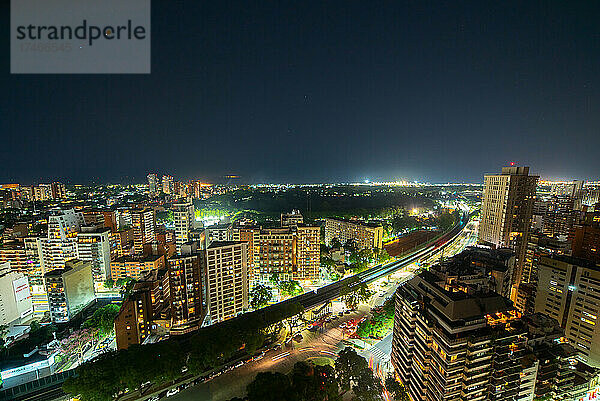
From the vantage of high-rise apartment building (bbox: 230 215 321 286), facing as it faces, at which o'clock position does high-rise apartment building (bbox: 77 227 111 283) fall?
high-rise apartment building (bbox: 77 227 111 283) is roughly at 3 o'clock from high-rise apartment building (bbox: 230 215 321 286).

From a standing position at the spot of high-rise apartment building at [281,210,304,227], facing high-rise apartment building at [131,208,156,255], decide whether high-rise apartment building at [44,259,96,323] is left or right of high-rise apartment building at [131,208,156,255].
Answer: left

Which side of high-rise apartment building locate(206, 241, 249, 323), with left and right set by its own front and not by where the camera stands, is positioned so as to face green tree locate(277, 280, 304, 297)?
left

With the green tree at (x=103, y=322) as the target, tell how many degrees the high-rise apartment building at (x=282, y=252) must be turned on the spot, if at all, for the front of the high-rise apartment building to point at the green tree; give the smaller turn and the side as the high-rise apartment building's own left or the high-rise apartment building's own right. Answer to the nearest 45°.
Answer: approximately 45° to the high-rise apartment building's own right

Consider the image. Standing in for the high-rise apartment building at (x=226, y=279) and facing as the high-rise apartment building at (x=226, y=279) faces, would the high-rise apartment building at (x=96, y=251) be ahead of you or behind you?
behind

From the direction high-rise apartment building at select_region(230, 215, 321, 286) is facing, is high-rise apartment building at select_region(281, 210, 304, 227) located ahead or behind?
behind

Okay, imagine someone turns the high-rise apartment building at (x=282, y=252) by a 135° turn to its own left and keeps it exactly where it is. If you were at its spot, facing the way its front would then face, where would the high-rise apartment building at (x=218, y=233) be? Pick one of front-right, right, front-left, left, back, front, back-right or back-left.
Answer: left

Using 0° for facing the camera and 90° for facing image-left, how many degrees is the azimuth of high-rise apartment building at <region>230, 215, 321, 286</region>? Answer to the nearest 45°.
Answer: approximately 0°

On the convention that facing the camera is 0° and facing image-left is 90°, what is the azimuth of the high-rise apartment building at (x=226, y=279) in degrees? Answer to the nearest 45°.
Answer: approximately 315°
